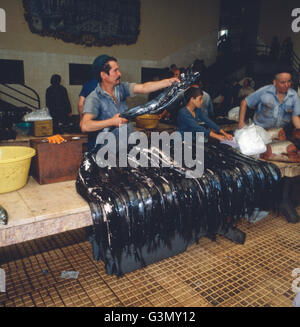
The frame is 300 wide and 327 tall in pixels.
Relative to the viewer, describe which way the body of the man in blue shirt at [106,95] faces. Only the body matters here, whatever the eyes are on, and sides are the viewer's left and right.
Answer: facing the viewer and to the right of the viewer

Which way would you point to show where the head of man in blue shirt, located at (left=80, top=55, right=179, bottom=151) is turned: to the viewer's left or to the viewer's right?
to the viewer's right

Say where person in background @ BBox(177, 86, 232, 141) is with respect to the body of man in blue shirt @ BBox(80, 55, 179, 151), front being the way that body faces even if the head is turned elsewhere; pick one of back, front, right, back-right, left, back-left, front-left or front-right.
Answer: left

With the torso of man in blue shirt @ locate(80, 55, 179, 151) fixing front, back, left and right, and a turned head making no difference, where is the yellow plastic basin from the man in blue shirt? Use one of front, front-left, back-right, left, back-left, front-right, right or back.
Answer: right

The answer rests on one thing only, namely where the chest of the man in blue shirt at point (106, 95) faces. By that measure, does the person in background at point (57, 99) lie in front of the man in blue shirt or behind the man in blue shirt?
behind

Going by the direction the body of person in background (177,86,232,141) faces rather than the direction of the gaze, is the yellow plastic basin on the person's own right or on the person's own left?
on the person's own right

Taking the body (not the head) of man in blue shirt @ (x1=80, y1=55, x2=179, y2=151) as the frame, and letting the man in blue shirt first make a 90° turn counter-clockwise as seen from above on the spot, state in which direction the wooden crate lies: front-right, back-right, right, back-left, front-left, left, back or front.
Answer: back

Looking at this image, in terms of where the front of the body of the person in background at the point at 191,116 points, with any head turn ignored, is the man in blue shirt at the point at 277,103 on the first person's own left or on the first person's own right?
on the first person's own left

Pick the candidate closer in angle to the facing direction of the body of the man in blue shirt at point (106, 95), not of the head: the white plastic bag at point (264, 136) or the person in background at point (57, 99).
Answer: the white plastic bag

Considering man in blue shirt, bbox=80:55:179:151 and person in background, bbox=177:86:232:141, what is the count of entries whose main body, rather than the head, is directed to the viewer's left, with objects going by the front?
0

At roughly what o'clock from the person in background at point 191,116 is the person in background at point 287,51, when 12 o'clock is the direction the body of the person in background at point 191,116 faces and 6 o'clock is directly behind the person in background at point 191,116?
the person in background at point 287,51 is roughly at 8 o'clock from the person in background at point 191,116.

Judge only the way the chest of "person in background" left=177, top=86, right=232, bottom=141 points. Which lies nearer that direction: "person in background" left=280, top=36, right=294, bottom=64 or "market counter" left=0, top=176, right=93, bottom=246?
the market counter

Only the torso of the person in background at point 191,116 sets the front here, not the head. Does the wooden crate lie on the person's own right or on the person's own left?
on the person's own right

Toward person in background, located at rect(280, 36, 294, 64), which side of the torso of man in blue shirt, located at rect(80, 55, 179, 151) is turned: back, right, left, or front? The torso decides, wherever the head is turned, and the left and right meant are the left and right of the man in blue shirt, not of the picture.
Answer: left
